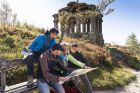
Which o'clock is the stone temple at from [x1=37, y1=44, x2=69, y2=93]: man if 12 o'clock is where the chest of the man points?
The stone temple is roughly at 8 o'clock from the man.

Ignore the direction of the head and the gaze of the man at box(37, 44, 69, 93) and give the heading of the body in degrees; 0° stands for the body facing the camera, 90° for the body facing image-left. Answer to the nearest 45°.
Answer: approximately 315°
